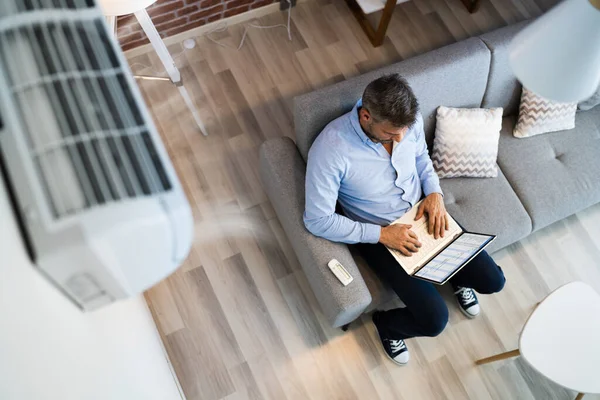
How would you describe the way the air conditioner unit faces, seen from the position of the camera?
facing to the right of the viewer

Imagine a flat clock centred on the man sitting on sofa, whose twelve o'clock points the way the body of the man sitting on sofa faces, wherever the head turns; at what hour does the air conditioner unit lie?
The air conditioner unit is roughly at 2 o'clock from the man sitting on sofa.

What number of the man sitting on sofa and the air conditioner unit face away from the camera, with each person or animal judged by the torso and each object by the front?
0

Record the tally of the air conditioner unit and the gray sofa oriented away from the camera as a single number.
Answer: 0

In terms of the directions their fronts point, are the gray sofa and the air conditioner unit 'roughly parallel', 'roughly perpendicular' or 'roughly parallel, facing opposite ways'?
roughly perpendicular

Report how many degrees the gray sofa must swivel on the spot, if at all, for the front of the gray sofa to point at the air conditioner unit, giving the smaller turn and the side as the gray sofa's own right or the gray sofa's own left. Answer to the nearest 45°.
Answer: approximately 45° to the gray sofa's own right

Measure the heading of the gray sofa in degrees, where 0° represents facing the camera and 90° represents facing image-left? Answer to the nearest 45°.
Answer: approximately 315°
